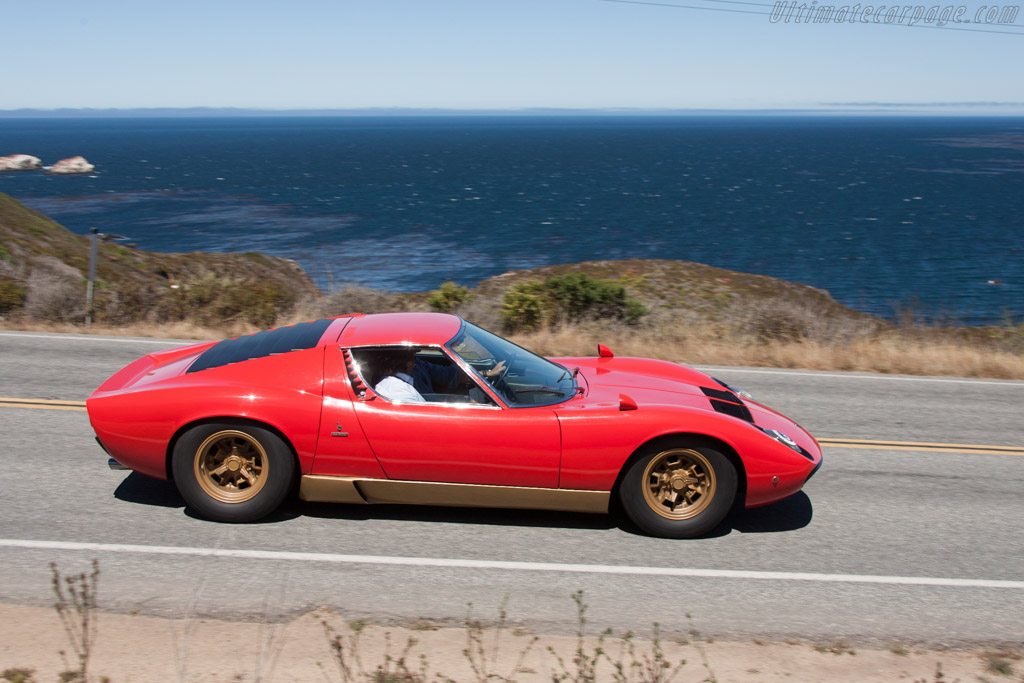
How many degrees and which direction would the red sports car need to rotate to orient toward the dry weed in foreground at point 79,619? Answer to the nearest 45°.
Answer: approximately 135° to its right

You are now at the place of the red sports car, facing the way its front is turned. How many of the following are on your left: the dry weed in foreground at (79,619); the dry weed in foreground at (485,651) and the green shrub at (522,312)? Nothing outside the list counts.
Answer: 1

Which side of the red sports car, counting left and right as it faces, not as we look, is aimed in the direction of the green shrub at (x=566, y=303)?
left

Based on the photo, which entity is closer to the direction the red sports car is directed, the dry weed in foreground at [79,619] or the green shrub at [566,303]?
the green shrub

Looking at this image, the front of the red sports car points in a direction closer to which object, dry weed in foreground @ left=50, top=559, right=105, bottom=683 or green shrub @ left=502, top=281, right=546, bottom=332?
the green shrub

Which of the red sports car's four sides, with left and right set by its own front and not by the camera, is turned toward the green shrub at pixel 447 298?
left

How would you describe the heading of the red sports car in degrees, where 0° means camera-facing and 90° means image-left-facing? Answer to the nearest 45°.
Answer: approximately 270°

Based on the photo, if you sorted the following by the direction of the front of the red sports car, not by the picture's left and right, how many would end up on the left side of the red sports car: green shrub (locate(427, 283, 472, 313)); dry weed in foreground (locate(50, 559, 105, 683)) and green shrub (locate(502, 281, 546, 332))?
2
